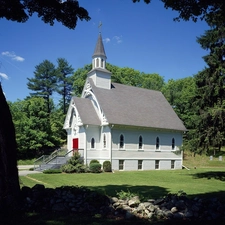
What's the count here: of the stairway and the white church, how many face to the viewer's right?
0

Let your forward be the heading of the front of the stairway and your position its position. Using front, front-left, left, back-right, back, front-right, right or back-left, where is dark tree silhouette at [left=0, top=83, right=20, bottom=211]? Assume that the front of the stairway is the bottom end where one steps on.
left

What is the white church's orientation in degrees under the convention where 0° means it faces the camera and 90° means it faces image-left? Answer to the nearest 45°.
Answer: approximately 45°

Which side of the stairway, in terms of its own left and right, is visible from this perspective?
left

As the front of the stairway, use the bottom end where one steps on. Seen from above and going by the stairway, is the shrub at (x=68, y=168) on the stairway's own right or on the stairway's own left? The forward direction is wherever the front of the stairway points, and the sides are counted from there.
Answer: on the stairway's own left

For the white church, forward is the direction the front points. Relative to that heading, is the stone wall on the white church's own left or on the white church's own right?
on the white church's own left

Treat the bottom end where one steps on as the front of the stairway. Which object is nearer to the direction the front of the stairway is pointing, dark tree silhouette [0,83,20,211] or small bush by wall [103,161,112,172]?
the dark tree silhouette
